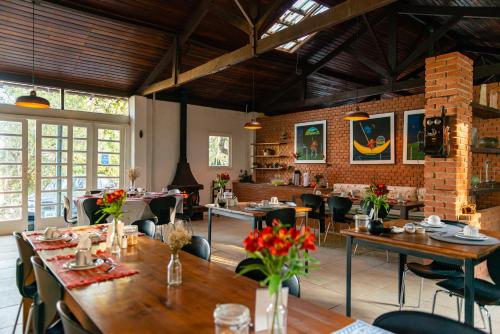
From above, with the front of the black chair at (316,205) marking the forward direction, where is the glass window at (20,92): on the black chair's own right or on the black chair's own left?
on the black chair's own left

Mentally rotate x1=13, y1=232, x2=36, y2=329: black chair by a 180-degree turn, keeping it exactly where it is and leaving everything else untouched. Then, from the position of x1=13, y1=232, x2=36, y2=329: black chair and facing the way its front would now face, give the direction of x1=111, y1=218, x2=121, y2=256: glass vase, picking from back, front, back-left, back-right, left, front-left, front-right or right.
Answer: back-left

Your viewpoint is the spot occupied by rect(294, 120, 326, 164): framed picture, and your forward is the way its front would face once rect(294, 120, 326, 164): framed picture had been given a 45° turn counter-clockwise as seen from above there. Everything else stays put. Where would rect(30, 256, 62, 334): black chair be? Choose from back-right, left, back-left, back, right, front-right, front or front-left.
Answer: front

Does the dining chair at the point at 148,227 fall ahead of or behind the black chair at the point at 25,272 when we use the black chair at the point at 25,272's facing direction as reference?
ahead

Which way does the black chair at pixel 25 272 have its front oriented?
to the viewer's right

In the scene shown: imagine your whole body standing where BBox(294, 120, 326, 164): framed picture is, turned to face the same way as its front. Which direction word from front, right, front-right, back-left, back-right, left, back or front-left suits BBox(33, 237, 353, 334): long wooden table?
front-left

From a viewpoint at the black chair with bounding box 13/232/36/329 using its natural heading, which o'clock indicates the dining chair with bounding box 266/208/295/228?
The dining chair is roughly at 12 o'clock from the black chair.

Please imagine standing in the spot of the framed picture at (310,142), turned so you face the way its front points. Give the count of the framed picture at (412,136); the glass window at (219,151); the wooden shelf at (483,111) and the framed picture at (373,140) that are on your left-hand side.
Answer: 3

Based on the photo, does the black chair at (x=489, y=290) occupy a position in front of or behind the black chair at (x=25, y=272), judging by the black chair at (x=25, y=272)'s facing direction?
in front

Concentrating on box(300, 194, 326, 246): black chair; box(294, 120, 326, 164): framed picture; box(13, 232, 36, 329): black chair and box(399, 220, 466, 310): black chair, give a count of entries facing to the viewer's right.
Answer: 1

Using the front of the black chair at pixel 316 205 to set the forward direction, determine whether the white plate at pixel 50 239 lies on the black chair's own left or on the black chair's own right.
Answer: on the black chair's own left

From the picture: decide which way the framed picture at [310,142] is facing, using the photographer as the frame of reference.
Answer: facing the viewer and to the left of the viewer

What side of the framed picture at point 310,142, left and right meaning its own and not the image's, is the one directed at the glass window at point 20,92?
front

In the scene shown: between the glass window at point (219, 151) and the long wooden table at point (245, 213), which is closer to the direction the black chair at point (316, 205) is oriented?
the glass window

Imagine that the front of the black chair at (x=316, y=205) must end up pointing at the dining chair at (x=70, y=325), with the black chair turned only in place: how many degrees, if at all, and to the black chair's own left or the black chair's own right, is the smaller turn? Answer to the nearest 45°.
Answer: approximately 135° to the black chair's own left
